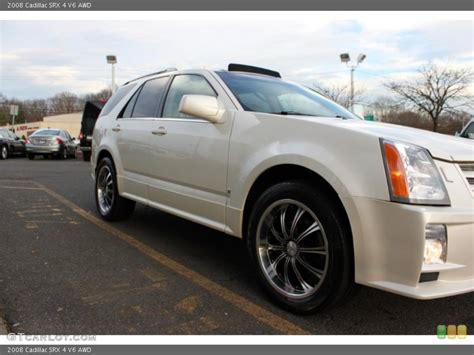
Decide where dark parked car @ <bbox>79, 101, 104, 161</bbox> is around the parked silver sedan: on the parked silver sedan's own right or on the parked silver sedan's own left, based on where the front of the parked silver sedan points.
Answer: on the parked silver sedan's own right

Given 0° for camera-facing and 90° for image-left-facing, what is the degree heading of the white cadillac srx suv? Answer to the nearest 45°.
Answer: approximately 315°

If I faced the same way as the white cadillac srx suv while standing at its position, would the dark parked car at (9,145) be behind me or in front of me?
behind

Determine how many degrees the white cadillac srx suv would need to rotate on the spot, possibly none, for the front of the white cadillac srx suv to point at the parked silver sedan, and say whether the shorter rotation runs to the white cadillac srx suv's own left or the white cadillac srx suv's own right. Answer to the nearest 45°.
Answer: approximately 180°

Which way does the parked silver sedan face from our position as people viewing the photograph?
facing away from the viewer and to the right of the viewer

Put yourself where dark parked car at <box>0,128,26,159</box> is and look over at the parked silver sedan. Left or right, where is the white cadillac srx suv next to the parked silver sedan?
right

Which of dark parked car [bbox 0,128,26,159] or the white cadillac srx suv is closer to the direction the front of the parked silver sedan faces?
the dark parked car

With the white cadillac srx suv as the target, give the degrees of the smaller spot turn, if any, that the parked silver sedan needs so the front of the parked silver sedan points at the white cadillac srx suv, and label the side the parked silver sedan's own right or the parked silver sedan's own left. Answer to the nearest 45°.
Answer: approximately 135° to the parked silver sedan's own right

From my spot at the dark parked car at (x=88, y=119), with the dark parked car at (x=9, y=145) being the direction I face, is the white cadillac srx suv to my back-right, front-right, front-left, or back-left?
back-left
